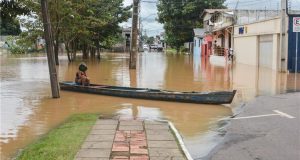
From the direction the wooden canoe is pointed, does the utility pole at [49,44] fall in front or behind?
behind

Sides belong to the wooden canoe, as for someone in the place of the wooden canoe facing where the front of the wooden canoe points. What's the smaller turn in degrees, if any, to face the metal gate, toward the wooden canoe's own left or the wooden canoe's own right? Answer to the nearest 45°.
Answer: approximately 45° to the wooden canoe's own left

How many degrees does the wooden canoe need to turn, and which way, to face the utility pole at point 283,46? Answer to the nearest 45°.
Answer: approximately 45° to its left

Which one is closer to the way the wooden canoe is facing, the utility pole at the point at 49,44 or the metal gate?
the metal gate

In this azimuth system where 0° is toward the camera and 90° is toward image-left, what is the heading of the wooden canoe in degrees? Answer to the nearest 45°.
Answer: approximately 270°
